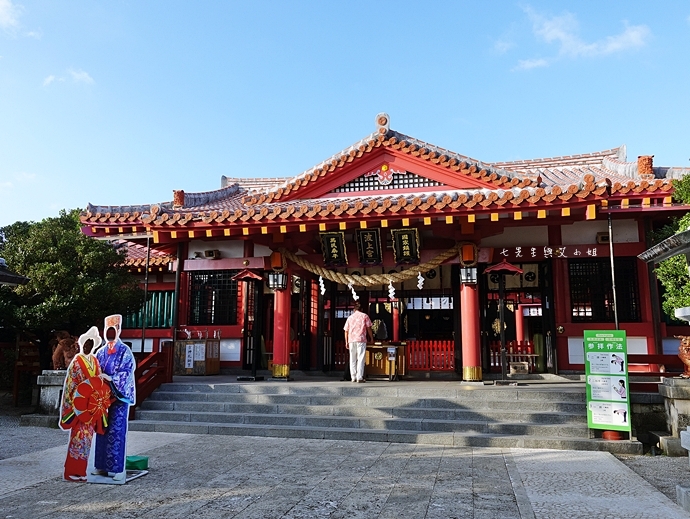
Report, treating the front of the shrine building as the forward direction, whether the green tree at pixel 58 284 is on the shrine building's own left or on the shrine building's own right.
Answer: on the shrine building's own right

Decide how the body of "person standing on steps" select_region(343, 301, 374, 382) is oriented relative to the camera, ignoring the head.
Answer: away from the camera

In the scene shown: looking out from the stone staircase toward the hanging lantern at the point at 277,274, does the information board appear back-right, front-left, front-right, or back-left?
back-right
